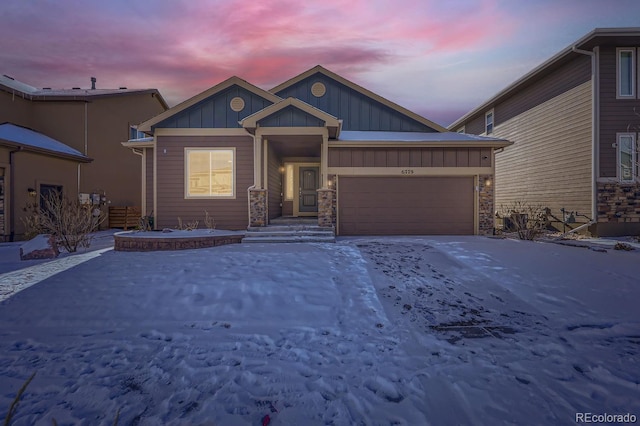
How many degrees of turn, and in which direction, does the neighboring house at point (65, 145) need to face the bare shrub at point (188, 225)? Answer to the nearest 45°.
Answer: approximately 45° to its left

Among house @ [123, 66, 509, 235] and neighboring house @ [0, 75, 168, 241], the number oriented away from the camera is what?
0

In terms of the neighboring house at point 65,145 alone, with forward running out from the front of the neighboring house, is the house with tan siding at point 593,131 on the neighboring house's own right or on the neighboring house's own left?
on the neighboring house's own left

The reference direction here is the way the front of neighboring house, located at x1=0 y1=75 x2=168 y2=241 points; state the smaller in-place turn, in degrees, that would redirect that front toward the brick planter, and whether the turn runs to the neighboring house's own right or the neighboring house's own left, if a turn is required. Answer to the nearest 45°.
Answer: approximately 45° to the neighboring house's own left

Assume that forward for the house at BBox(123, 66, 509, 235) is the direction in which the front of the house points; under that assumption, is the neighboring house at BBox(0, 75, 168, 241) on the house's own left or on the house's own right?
on the house's own right

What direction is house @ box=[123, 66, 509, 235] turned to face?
toward the camera

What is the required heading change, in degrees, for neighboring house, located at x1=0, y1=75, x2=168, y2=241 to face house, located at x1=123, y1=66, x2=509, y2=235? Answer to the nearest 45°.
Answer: approximately 90° to its left

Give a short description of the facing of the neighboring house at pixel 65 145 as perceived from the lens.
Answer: facing the viewer and to the left of the viewer

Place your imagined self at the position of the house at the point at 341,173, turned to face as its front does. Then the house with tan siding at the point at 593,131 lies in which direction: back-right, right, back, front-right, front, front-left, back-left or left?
left

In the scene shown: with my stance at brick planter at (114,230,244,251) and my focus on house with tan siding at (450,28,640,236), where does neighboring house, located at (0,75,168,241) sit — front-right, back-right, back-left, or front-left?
back-left
